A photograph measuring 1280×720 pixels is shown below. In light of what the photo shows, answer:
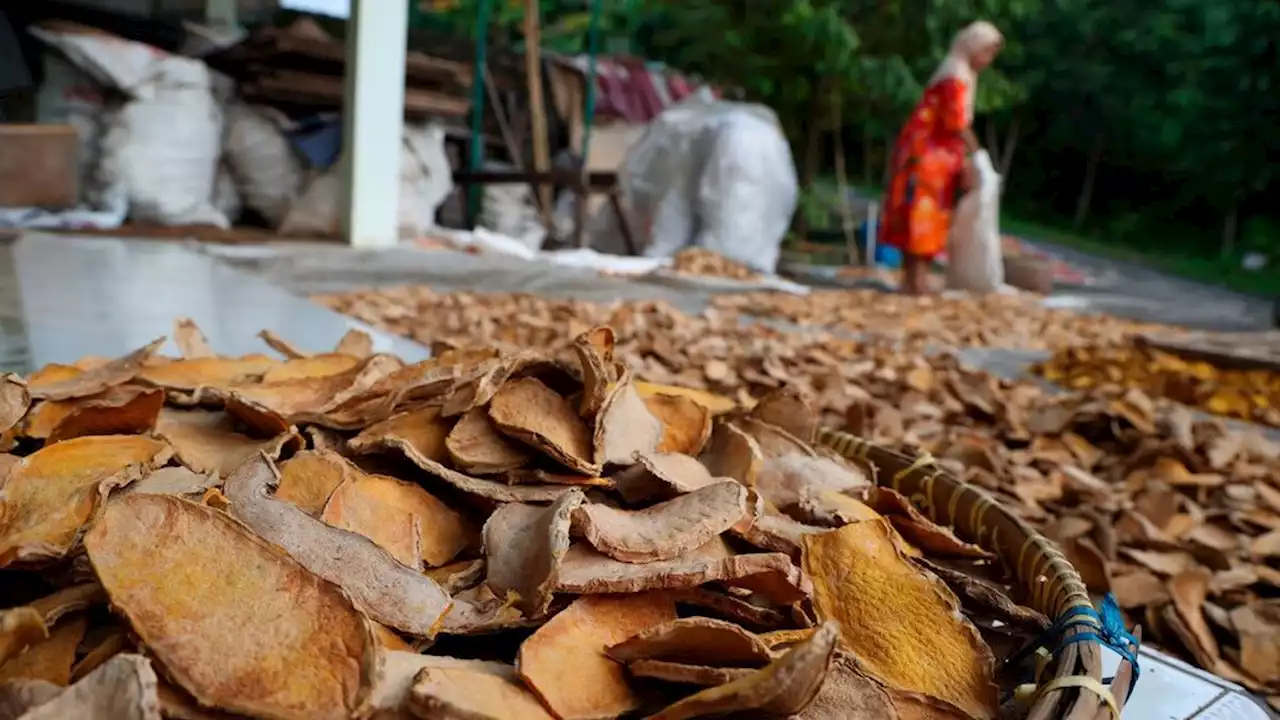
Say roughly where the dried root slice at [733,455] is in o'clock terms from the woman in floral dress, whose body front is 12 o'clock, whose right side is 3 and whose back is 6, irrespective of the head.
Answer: The dried root slice is roughly at 3 o'clock from the woman in floral dress.

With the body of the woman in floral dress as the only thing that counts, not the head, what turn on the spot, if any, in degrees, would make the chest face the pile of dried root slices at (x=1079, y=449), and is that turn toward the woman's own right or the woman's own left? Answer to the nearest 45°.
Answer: approximately 90° to the woman's own right

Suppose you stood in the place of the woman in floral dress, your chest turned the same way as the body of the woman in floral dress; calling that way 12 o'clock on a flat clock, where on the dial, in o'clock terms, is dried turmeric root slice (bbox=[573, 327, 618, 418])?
The dried turmeric root slice is roughly at 3 o'clock from the woman in floral dress.

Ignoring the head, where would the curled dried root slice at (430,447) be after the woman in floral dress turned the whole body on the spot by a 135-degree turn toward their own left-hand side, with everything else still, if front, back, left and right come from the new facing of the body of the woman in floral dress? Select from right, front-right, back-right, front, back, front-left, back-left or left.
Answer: back-left

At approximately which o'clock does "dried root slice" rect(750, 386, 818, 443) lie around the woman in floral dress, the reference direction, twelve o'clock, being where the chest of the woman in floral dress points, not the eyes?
The dried root slice is roughly at 3 o'clock from the woman in floral dress.

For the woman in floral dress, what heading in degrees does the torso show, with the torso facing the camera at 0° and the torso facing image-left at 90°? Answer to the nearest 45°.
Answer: approximately 270°

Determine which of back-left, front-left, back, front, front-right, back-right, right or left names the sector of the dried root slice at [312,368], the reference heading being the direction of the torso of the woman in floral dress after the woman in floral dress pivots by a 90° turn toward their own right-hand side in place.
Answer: front

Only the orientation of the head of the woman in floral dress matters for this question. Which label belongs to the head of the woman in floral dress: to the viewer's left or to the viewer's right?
to the viewer's right

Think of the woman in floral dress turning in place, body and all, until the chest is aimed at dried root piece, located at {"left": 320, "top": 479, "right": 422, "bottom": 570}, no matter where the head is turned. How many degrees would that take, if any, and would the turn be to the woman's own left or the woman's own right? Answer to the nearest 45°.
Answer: approximately 90° to the woman's own right

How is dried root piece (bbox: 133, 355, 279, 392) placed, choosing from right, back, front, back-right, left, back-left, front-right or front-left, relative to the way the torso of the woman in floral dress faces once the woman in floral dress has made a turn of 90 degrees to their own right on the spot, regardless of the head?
front

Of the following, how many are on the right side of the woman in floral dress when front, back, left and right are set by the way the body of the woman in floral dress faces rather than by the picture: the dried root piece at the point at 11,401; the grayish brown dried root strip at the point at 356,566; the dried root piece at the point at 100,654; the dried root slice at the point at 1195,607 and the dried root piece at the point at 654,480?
5

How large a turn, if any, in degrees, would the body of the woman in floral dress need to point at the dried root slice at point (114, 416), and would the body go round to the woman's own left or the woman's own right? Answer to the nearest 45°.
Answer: approximately 90° to the woman's own right

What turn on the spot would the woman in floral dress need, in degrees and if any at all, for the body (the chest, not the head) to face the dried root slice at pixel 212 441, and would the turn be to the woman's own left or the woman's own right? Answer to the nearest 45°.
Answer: approximately 90° to the woman's own right

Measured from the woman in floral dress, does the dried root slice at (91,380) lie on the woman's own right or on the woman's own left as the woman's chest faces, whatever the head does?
on the woman's own right

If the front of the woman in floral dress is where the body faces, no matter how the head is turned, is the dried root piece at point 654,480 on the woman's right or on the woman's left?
on the woman's right

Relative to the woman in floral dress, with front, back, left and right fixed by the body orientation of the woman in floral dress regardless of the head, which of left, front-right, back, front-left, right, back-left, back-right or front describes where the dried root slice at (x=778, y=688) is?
right

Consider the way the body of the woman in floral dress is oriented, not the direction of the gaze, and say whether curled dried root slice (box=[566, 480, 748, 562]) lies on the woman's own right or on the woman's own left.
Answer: on the woman's own right
